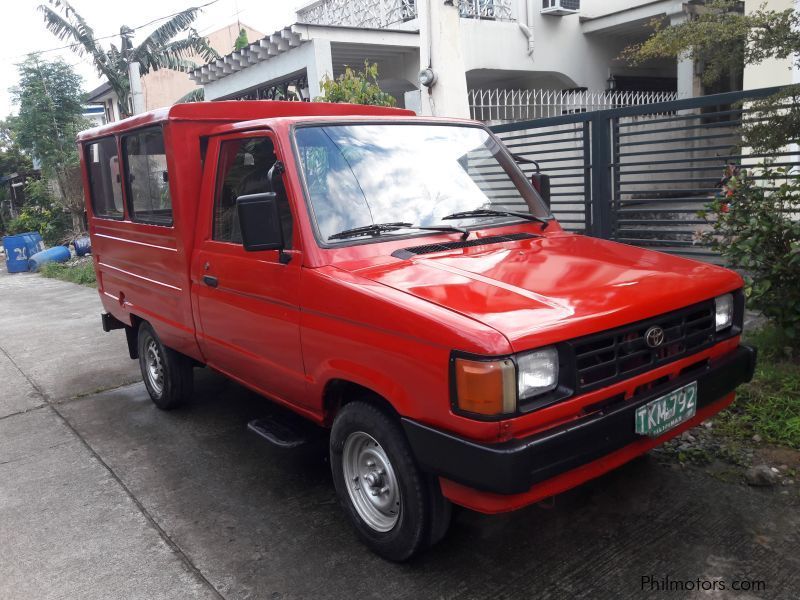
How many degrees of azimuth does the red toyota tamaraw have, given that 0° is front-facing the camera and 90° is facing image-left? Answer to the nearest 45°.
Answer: approximately 315°

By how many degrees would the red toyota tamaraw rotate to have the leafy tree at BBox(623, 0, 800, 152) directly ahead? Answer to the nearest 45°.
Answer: approximately 90° to its left

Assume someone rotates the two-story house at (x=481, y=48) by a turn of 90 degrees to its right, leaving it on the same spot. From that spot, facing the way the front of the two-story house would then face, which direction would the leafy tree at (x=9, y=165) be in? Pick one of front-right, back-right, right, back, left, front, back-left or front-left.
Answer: front-right

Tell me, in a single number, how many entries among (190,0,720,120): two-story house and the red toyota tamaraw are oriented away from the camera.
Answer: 0

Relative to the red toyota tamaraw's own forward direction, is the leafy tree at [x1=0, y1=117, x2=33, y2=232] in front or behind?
behind

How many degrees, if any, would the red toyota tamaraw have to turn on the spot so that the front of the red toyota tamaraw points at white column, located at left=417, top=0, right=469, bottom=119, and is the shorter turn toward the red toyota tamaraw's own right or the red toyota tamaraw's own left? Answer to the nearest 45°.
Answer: approximately 135° to the red toyota tamaraw's own left

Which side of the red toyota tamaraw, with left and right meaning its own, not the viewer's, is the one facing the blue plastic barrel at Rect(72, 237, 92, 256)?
back

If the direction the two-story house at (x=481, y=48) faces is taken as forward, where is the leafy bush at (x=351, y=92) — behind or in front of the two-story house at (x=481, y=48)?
in front

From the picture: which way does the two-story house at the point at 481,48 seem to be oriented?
toward the camera

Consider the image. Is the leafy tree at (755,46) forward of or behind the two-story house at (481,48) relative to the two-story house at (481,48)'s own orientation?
forward
